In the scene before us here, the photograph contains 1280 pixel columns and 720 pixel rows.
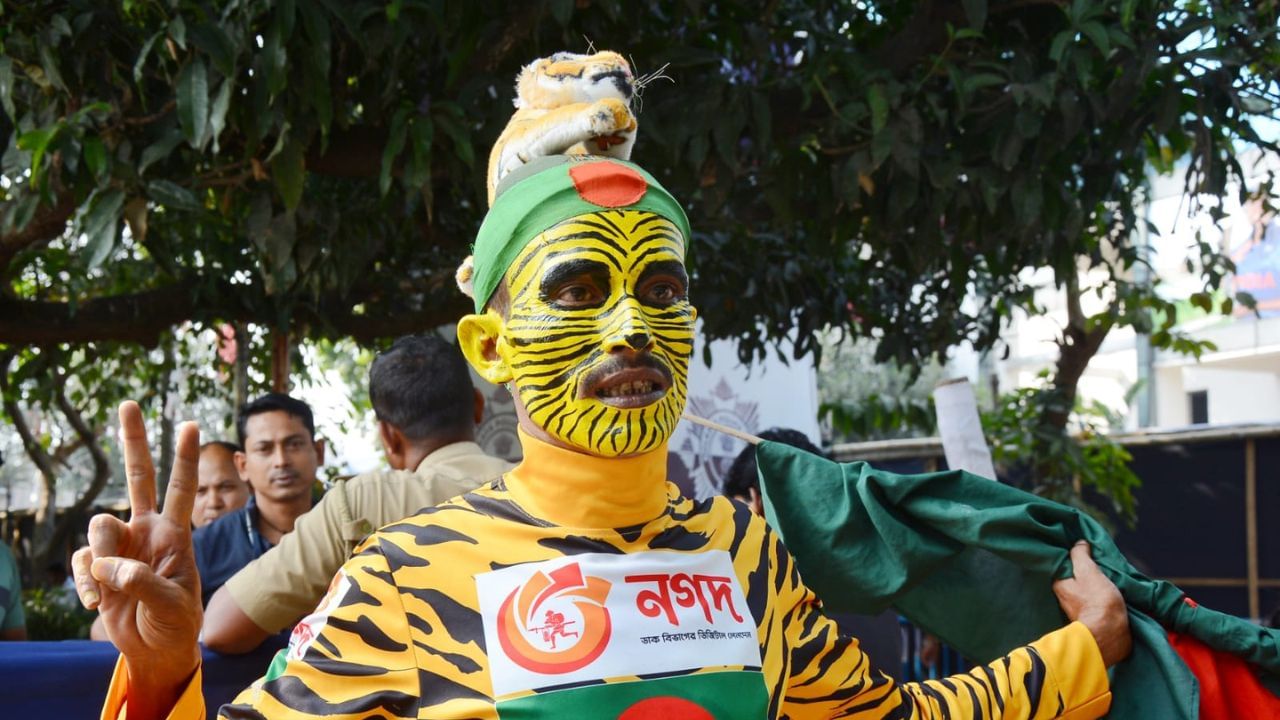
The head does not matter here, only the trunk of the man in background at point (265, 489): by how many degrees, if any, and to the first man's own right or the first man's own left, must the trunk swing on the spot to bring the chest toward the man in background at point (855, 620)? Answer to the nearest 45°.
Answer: approximately 90° to the first man's own left

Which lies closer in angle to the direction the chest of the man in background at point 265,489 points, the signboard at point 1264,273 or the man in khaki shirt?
the man in khaki shirt

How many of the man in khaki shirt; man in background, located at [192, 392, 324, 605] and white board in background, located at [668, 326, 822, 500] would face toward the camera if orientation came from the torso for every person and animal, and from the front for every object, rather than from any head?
2

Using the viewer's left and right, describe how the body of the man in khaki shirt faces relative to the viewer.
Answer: facing away from the viewer and to the left of the viewer

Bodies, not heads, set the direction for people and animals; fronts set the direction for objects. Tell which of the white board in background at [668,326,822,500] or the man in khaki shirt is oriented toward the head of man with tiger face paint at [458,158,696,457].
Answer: the white board in background

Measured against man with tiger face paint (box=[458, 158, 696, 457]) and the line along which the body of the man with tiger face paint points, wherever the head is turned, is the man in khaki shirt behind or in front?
behind

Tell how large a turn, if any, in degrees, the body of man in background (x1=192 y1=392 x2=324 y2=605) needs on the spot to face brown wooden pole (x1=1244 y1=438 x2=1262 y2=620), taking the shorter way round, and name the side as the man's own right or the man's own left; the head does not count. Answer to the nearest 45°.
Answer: approximately 135° to the man's own left

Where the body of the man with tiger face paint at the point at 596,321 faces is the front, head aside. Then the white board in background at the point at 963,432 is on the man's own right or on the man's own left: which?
on the man's own left

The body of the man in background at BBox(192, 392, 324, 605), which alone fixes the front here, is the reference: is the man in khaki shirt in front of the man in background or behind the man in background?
in front
